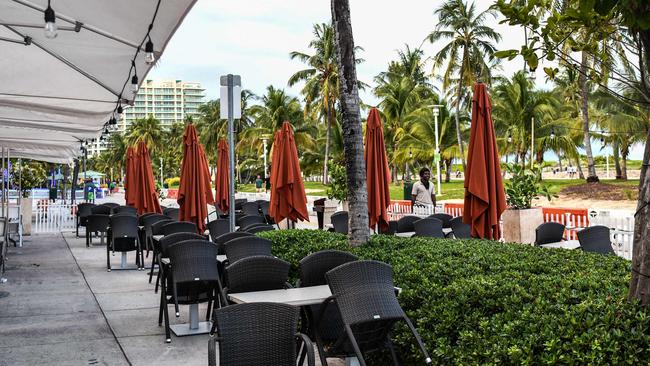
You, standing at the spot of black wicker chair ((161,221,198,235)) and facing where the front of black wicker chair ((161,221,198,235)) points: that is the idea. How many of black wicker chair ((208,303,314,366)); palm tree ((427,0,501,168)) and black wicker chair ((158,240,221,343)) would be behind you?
2

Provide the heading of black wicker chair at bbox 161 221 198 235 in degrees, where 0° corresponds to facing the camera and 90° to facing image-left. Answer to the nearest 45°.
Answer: approximately 180°
